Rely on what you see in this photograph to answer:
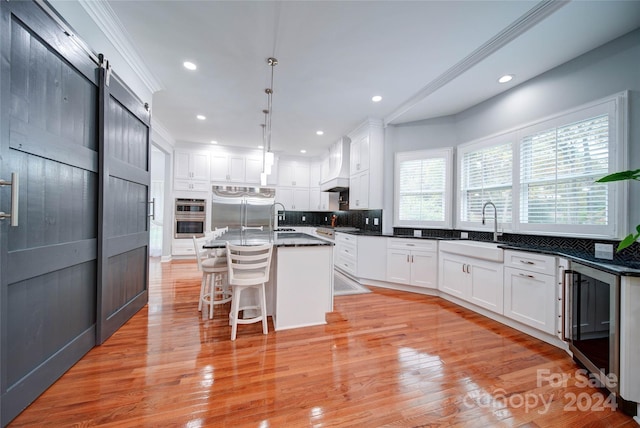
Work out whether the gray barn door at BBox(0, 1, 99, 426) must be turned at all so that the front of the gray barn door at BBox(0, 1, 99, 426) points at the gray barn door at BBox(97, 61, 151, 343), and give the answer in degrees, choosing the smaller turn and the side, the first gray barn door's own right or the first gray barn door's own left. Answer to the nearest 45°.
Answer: approximately 90° to the first gray barn door's own left

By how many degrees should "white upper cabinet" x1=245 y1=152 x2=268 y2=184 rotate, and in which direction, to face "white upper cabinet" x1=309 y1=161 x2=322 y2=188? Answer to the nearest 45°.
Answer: approximately 90° to its left

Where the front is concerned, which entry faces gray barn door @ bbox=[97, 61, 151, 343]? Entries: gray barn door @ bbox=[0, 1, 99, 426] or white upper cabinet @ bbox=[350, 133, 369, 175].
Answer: the white upper cabinet

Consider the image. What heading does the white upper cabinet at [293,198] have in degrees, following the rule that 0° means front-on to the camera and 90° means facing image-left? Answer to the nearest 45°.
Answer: approximately 0°

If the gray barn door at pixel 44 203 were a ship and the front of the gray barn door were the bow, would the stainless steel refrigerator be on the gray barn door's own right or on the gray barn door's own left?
on the gray barn door's own left

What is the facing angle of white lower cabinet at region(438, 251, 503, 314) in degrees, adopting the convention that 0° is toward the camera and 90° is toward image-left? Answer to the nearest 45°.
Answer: approximately 45°
